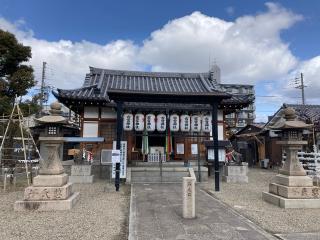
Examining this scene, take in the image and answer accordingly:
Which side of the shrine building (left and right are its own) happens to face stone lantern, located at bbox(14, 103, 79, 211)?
front

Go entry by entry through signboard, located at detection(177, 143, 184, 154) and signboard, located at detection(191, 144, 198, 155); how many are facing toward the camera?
2

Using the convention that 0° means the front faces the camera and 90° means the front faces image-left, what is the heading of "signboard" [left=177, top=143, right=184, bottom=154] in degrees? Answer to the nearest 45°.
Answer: approximately 0°

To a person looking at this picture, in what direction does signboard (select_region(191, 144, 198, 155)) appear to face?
facing the viewer

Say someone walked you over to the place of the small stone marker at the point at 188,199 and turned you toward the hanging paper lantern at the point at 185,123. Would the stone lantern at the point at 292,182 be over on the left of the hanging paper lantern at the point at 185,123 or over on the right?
right

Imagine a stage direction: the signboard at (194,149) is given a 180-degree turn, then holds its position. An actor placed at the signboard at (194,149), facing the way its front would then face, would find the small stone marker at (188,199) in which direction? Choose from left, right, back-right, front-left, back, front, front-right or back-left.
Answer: back

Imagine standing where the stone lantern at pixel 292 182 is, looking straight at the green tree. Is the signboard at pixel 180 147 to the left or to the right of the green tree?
right

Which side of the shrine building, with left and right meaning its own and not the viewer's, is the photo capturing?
front

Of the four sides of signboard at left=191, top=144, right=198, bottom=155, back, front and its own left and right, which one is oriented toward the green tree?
right

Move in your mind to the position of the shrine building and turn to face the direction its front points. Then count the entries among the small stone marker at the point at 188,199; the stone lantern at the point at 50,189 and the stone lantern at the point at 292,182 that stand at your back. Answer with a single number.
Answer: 0

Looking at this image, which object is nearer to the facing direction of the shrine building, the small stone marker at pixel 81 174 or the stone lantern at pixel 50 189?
the stone lantern
